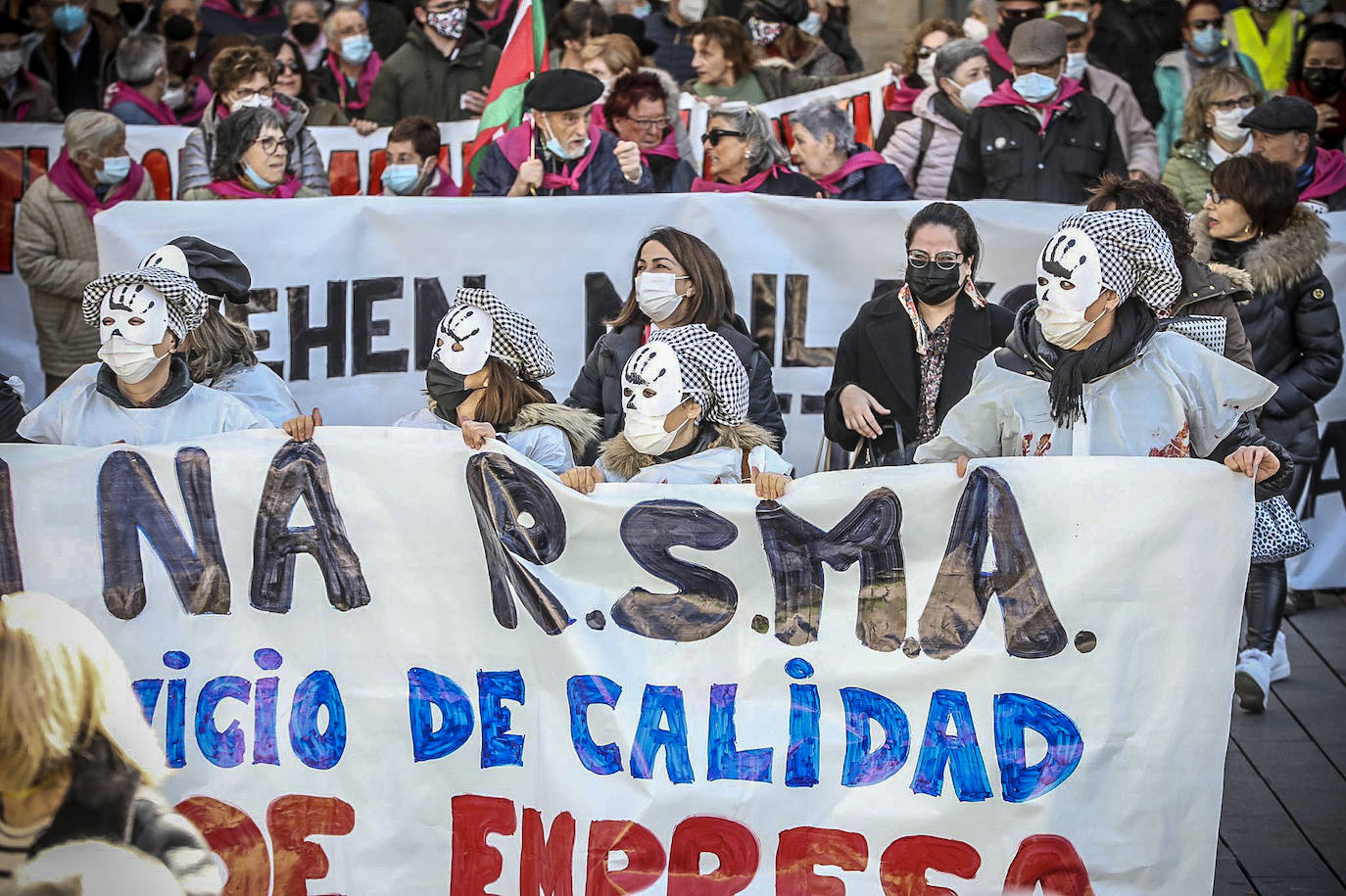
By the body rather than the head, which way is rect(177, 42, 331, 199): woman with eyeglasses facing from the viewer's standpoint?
toward the camera

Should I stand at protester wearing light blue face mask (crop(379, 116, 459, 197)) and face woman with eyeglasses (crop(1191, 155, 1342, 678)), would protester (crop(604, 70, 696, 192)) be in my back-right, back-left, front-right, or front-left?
front-left

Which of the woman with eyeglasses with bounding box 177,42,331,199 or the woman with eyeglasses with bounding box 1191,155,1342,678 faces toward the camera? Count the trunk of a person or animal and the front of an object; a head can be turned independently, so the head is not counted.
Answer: the woman with eyeglasses with bounding box 177,42,331,199

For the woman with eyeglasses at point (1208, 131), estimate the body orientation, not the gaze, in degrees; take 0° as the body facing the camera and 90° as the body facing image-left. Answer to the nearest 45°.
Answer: approximately 315°

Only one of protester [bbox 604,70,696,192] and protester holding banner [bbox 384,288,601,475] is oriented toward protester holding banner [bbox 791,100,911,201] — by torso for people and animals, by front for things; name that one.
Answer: protester [bbox 604,70,696,192]

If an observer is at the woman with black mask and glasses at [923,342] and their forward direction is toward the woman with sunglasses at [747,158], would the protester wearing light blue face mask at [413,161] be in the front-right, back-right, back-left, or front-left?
front-left

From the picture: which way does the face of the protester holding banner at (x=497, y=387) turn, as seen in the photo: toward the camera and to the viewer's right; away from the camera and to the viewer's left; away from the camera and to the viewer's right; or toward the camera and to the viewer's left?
toward the camera and to the viewer's left

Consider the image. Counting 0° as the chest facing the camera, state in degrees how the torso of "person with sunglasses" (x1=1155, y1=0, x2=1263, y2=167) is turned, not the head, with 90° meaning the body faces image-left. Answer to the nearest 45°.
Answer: approximately 0°

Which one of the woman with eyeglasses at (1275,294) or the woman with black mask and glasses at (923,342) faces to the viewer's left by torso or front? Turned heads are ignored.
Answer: the woman with eyeglasses

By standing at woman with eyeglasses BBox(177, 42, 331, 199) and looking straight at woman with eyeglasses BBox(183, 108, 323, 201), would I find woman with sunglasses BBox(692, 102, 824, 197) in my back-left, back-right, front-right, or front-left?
front-left

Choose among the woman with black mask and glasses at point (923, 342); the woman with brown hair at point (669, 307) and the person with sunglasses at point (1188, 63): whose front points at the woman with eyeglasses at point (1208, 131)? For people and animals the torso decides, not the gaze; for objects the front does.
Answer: the person with sunglasses at point (1188, 63)

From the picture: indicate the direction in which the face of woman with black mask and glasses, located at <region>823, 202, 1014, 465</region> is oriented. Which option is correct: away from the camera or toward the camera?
toward the camera

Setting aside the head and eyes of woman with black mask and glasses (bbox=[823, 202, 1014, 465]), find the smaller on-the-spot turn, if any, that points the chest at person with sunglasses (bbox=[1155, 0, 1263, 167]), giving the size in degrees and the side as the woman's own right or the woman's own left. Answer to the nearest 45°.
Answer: approximately 180°

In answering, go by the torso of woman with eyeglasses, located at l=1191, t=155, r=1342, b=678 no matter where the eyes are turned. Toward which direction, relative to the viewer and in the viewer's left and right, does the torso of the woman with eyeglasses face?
facing to the left of the viewer

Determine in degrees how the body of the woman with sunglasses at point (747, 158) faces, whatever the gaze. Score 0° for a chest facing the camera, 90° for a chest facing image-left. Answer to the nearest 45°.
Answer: approximately 45°

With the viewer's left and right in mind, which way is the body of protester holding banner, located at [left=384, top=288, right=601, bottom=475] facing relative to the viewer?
facing the viewer and to the left of the viewer

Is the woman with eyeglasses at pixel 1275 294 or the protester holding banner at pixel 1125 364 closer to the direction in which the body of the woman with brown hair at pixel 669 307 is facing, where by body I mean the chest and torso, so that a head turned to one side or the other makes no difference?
the protester holding banner
